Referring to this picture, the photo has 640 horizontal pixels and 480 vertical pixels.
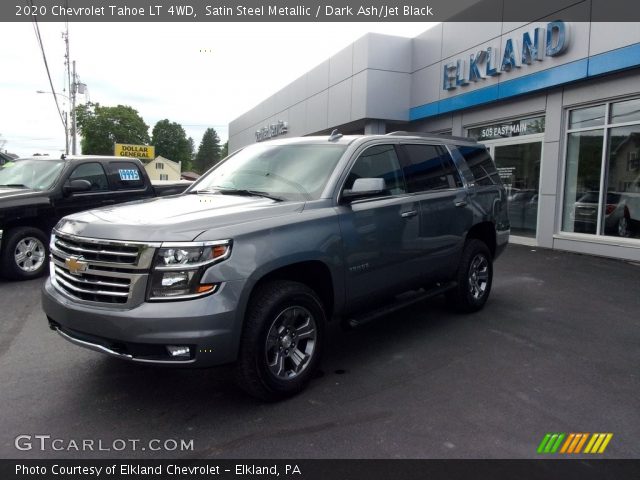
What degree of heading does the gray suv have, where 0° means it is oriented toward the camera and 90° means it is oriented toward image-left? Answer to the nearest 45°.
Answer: approximately 45°

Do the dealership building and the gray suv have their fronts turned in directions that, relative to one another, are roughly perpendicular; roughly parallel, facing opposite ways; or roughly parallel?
roughly parallel

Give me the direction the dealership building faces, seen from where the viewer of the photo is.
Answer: facing the viewer and to the left of the viewer

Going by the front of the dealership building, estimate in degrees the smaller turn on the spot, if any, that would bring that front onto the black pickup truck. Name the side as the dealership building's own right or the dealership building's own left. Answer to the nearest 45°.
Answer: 0° — it already faces it

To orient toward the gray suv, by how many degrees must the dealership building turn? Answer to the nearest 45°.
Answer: approximately 45° to its left

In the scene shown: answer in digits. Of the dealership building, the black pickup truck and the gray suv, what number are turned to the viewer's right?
0

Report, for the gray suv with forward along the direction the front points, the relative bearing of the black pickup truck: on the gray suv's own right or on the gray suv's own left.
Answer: on the gray suv's own right

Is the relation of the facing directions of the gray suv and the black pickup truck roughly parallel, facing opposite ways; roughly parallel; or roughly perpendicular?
roughly parallel

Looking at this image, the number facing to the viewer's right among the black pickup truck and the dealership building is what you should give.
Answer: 0

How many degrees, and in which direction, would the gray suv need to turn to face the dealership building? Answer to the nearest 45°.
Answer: approximately 180°
